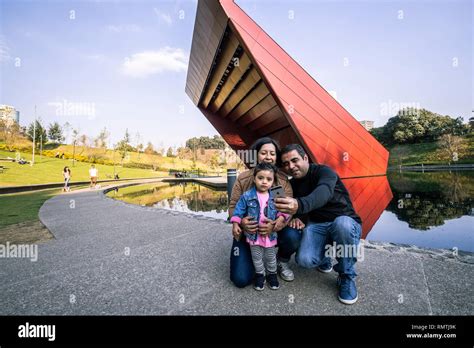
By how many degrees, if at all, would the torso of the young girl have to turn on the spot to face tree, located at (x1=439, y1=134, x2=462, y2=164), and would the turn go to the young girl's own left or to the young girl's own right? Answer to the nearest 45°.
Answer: approximately 135° to the young girl's own left

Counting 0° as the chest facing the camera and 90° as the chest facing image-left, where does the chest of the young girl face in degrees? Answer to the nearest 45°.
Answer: approximately 0°

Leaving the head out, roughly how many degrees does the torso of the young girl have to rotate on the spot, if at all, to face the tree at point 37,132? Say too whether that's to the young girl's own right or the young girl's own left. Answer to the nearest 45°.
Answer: approximately 135° to the young girl's own right

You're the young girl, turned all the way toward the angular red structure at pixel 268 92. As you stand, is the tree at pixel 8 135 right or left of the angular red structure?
left

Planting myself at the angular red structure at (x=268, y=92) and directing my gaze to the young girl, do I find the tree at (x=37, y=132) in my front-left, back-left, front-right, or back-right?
back-right

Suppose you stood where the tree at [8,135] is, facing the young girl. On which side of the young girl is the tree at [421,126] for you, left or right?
left

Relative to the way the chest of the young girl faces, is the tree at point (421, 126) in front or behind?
behind

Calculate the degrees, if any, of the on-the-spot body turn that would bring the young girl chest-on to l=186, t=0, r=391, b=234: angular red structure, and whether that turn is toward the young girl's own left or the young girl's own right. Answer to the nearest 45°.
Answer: approximately 180°

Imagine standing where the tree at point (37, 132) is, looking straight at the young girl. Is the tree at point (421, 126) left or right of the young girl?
left

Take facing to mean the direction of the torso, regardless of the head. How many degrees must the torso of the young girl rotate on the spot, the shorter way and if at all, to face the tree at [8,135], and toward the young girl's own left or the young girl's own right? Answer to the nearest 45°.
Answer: approximately 135° to the young girl's own right
